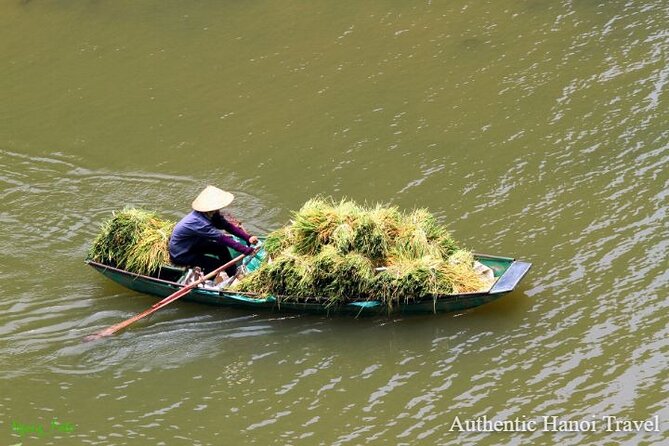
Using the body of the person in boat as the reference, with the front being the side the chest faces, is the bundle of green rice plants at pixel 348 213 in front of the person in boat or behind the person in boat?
in front

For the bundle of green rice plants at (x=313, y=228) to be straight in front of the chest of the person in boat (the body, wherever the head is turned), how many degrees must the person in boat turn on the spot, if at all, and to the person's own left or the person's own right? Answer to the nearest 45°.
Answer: approximately 45° to the person's own right

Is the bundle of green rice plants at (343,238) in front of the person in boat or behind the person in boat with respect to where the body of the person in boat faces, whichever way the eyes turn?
in front

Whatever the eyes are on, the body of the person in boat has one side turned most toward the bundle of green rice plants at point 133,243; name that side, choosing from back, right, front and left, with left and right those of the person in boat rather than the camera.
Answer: back

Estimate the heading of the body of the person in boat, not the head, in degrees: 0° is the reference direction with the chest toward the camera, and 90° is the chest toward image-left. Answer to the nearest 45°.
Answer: approximately 270°

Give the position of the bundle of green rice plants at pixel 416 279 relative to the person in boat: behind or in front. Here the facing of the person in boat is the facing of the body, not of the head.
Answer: in front

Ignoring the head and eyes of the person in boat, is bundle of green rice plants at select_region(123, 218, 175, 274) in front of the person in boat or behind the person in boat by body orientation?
behind
